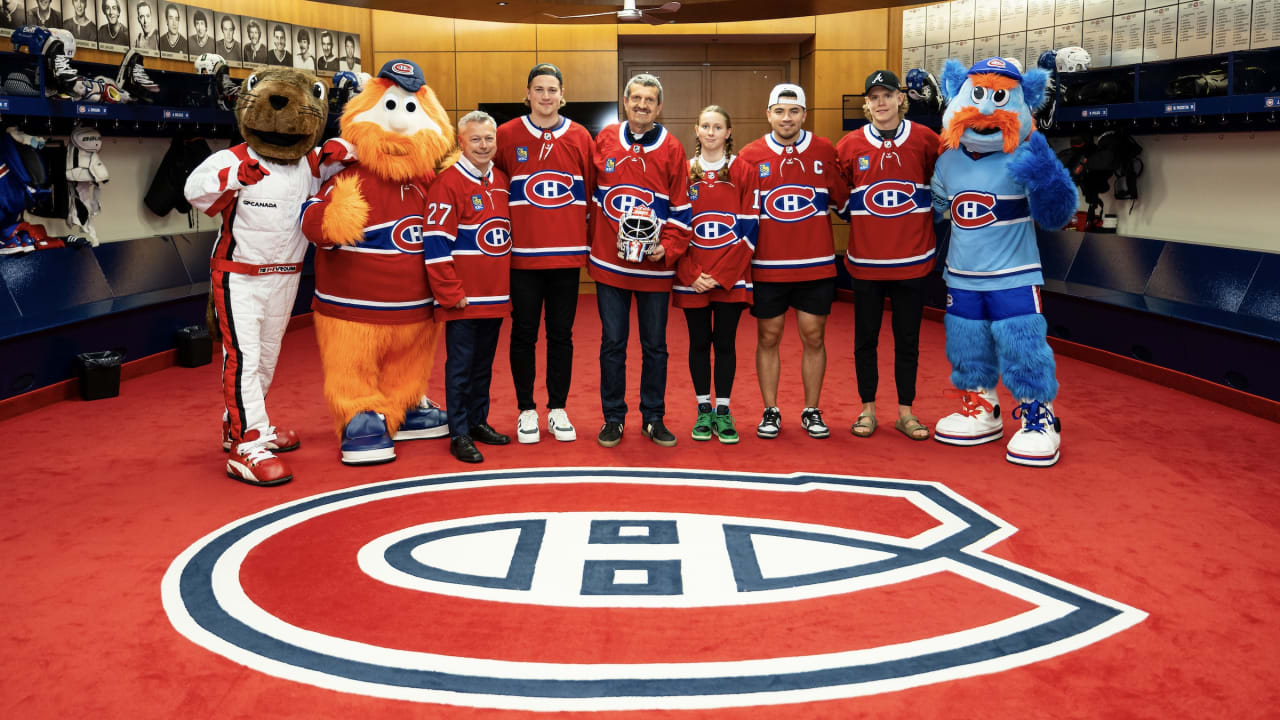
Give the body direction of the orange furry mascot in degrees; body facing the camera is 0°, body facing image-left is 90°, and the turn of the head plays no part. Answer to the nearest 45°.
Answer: approximately 315°

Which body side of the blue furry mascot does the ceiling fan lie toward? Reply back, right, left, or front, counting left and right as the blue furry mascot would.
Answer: right

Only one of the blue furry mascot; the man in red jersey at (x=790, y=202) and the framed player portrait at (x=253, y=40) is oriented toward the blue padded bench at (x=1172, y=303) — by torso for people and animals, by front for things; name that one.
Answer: the framed player portrait

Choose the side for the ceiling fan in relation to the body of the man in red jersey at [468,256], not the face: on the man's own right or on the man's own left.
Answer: on the man's own left

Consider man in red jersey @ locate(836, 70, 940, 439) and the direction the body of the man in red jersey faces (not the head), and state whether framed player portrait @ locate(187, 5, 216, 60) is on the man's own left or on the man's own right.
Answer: on the man's own right

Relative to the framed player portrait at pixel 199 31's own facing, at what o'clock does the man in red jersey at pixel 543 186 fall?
The man in red jersey is roughly at 1 o'clock from the framed player portrait.

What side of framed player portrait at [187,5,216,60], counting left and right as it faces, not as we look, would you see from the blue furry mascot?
front

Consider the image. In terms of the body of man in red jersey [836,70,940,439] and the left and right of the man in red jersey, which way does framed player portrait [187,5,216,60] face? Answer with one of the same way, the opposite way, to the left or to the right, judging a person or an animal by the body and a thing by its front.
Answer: to the left
